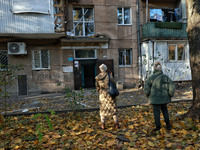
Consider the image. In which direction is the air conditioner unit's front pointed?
toward the camera

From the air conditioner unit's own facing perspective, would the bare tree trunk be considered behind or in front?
in front

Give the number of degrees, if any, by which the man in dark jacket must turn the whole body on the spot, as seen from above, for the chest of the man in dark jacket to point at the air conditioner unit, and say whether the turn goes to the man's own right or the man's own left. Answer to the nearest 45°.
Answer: approximately 45° to the man's own left

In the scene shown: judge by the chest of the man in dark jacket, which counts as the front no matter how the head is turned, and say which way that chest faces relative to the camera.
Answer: away from the camera

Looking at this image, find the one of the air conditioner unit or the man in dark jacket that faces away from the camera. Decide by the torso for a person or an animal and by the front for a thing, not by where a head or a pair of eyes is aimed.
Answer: the man in dark jacket

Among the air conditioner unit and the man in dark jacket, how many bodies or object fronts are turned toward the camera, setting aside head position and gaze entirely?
1
